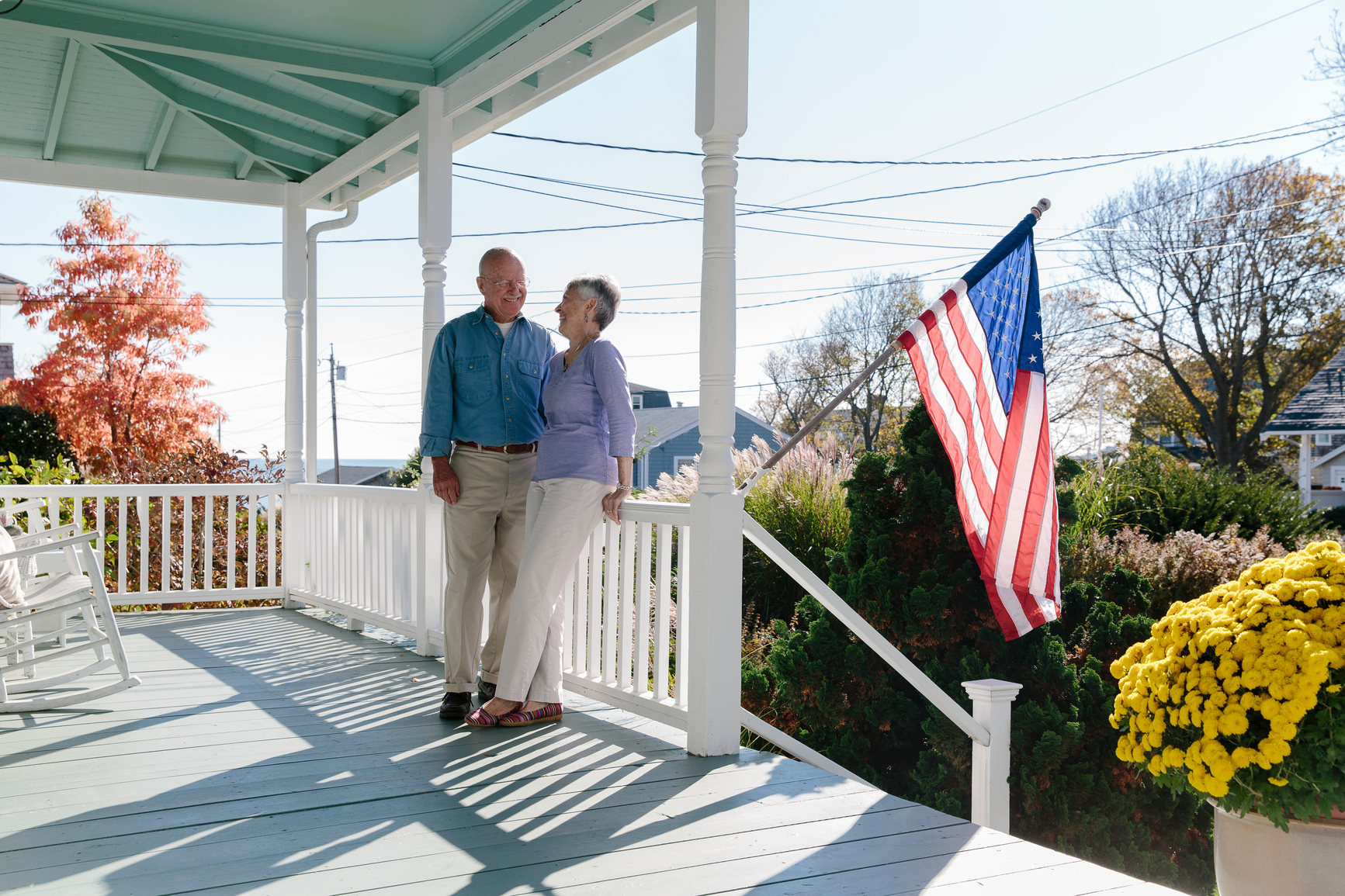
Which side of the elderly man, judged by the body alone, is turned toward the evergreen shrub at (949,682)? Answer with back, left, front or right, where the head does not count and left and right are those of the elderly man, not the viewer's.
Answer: left

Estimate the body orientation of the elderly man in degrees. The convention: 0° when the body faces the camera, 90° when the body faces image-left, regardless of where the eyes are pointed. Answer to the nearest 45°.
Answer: approximately 315°

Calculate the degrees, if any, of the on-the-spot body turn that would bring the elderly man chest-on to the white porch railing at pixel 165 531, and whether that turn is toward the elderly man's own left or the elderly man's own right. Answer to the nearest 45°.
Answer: approximately 180°

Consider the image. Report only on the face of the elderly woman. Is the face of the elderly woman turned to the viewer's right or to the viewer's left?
to the viewer's left

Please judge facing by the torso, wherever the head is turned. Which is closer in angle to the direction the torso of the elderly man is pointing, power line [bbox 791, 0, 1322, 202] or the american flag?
the american flag

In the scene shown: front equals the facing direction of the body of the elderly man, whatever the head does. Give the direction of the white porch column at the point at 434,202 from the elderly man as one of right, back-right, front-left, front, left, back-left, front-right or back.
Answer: back-left
